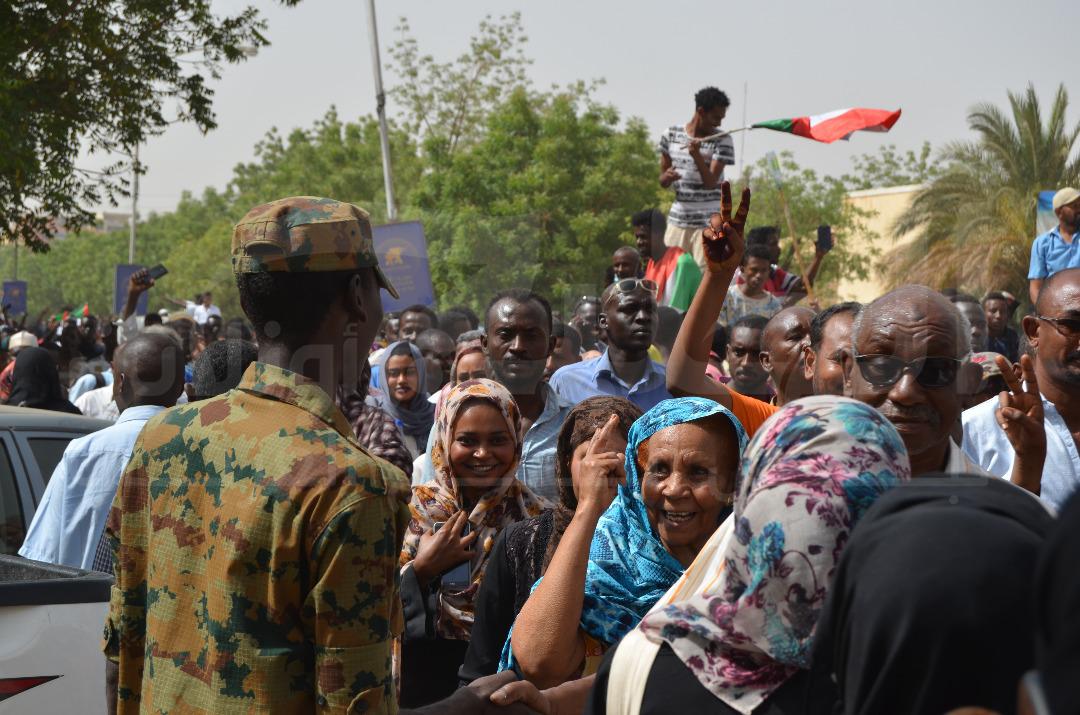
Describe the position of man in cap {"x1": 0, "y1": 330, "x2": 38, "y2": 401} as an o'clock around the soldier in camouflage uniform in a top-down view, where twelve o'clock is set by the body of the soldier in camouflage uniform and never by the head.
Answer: The man in cap is roughly at 10 o'clock from the soldier in camouflage uniform.

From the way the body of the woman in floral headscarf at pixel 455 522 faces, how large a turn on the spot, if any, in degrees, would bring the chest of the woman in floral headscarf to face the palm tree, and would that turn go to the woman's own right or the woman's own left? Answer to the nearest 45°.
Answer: approximately 135° to the woman's own left

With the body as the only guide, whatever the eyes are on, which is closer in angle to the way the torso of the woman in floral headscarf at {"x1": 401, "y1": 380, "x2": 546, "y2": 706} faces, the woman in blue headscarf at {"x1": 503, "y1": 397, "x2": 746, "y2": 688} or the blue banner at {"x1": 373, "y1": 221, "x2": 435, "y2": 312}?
the woman in blue headscarf

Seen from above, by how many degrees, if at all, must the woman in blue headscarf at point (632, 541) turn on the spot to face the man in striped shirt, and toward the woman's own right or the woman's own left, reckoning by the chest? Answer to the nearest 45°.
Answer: approximately 180°

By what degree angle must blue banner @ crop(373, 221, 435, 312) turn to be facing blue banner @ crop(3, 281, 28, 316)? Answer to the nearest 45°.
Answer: approximately 135° to its right

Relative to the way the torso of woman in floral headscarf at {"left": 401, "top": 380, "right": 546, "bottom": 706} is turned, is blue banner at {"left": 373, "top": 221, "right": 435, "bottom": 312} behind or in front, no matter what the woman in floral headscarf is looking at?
behind

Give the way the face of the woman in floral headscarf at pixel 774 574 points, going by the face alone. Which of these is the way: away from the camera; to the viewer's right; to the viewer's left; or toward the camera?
away from the camera

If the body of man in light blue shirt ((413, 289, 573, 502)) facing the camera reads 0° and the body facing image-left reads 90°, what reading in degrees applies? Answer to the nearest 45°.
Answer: approximately 0°
